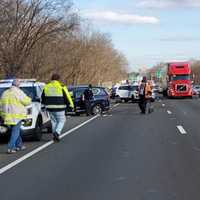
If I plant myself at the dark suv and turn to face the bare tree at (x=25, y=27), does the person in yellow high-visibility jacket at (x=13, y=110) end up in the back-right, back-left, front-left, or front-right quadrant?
back-left

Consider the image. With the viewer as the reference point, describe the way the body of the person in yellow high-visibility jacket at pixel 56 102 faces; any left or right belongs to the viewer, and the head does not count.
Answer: facing away from the viewer

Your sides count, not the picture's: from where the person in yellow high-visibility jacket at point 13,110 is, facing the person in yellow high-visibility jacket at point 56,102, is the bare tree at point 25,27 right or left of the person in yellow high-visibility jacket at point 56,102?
left

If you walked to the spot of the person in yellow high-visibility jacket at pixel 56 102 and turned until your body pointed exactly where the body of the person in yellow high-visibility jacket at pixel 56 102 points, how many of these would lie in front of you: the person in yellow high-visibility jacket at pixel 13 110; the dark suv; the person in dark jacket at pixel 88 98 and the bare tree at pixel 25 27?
3

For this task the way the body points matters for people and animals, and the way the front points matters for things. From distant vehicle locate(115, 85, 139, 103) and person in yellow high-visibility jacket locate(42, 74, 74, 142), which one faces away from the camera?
the person in yellow high-visibility jacket

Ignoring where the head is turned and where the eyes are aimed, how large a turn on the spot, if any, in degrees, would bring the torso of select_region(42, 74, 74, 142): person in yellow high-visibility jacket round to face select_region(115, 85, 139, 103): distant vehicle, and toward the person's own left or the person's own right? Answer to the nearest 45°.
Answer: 0° — they already face it

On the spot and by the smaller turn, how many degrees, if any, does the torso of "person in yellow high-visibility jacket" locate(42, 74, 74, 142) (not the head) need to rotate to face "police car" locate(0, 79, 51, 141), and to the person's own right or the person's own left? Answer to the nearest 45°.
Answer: approximately 45° to the person's own left

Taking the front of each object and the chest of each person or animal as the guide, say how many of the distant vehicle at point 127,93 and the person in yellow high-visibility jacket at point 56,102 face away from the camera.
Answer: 1
